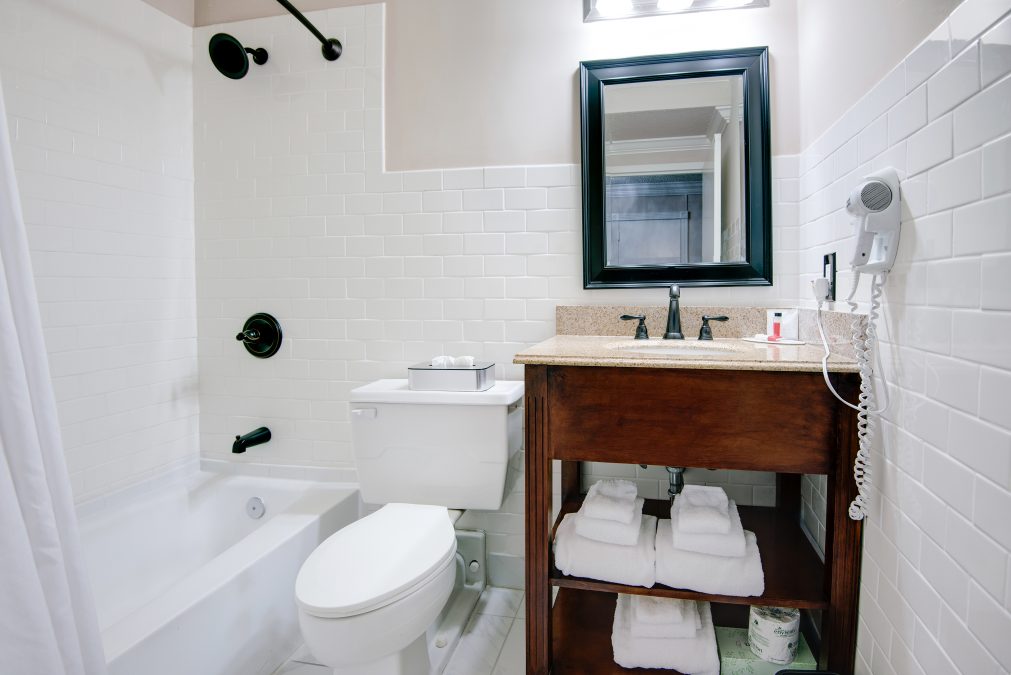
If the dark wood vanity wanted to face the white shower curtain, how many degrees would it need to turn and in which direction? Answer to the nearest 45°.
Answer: approximately 45° to its right

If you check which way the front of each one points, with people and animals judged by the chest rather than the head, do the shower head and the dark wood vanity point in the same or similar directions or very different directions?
same or similar directions

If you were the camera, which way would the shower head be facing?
facing the viewer and to the left of the viewer

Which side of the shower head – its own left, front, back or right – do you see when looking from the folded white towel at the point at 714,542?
left

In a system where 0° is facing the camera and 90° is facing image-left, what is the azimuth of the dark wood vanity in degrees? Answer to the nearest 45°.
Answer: approximately 0°

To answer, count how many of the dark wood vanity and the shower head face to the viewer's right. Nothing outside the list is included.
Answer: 0

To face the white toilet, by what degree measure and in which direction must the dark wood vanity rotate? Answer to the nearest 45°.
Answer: approximately 90° to its right

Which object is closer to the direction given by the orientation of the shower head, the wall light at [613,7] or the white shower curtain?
the white shower curtain

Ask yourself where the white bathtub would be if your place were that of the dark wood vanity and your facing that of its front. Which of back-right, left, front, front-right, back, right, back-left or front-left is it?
right
